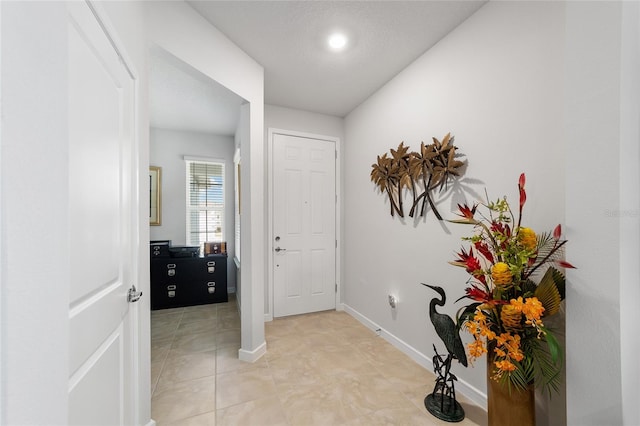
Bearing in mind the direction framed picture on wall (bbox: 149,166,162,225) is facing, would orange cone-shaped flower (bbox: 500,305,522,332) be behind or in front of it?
in front

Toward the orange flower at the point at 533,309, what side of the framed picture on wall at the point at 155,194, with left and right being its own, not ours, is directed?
front

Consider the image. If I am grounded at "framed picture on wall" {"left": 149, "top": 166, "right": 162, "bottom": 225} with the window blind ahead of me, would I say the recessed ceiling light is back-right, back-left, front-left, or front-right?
front-right

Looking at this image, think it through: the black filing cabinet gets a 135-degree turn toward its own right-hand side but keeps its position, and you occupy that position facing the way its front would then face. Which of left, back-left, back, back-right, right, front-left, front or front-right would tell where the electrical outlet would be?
back

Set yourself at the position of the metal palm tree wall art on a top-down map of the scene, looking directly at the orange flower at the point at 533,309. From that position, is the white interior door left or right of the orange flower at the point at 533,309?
right

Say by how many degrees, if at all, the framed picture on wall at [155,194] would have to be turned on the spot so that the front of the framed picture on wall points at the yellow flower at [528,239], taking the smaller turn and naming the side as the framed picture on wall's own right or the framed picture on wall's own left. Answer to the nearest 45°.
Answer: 0° — it already faces it

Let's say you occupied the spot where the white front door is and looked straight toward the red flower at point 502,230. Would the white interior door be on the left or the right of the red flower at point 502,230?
right

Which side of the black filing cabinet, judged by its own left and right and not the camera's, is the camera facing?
front

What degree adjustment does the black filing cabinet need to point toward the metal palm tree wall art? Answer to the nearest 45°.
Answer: approximately 45° to its left

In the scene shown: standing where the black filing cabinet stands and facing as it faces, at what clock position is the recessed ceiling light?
The recessed ceiling light is roughly at 11 o'clock from the black filing cabinet.
